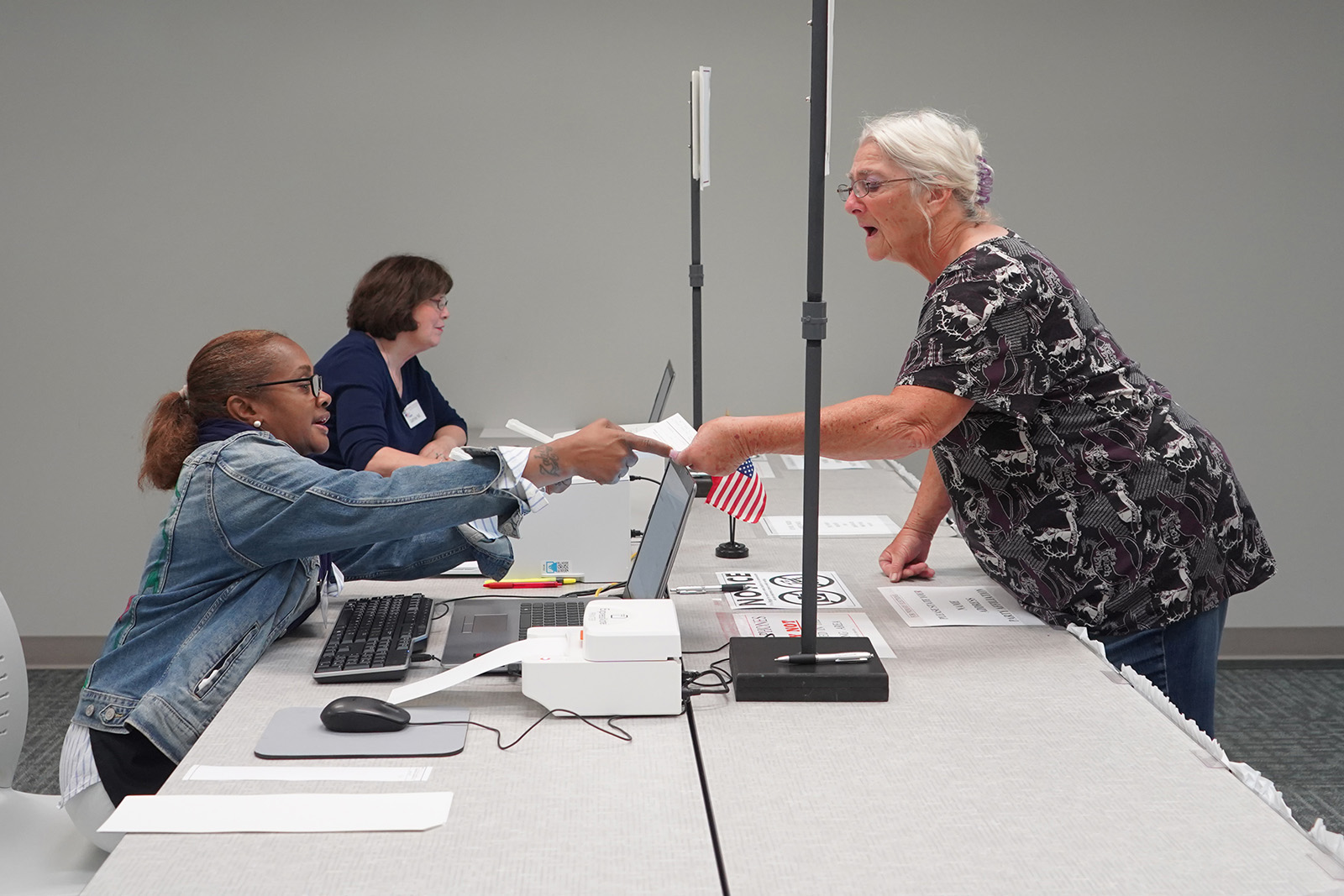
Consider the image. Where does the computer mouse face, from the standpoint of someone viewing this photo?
facing to the right of the viewer

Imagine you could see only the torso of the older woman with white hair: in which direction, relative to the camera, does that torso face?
to the viewer's left

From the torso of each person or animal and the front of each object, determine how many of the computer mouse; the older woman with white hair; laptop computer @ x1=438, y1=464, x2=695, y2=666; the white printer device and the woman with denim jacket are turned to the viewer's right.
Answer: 2

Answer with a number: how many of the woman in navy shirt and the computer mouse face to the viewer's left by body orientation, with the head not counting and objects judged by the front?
0

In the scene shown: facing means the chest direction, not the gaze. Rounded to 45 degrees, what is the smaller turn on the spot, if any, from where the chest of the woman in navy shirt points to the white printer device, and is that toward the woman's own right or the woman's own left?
approximately 45° to the woman's own right

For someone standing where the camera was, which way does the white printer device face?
facing to the left of the viewer

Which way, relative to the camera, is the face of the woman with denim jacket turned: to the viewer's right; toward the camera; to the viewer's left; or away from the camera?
to the viewer's right

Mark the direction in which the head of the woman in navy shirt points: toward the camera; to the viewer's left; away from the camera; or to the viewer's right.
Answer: to the viewer's right

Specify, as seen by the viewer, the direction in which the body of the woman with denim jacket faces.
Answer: to the viewer's right

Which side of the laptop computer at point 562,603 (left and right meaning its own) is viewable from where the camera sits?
left

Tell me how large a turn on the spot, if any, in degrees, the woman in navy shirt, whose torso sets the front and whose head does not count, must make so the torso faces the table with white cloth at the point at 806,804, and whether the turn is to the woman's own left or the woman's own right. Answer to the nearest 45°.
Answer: approximately 45° to the woman's own right
